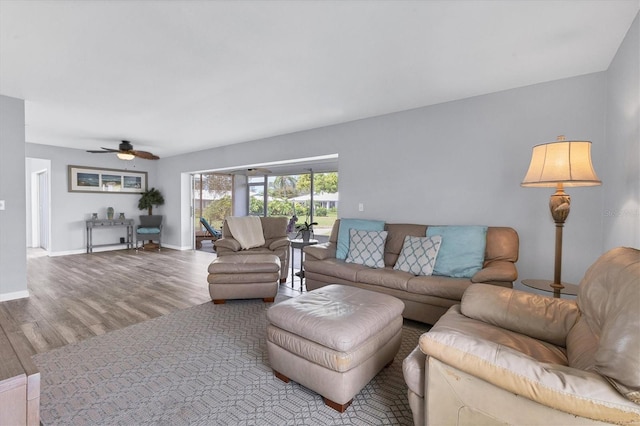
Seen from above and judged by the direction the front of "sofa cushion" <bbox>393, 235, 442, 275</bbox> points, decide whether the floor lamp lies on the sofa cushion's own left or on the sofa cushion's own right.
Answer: on the sofa cushion's own left

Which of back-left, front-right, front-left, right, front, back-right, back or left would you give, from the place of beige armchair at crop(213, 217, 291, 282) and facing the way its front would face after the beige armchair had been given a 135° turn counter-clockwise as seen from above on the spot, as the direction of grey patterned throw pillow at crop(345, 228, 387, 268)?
right

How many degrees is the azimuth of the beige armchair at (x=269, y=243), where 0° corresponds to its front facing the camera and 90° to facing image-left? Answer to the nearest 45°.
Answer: approximately 0°

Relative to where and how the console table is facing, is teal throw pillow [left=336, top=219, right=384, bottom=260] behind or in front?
in front

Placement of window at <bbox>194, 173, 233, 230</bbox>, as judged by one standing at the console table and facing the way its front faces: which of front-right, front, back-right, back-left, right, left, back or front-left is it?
left

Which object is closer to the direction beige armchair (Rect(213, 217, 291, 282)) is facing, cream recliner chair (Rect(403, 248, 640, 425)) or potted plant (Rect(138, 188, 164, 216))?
the cream recliner chair

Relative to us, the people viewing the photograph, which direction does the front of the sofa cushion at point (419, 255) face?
facing the viewer and to the left of the viewer

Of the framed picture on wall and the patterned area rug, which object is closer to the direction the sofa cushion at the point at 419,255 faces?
the patterned area rug

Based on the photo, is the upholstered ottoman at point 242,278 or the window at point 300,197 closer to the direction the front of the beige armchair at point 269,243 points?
the upholstered ottoman

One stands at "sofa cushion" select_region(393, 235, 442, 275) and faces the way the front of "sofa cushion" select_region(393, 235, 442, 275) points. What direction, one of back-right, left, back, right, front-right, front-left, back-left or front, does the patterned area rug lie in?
front
